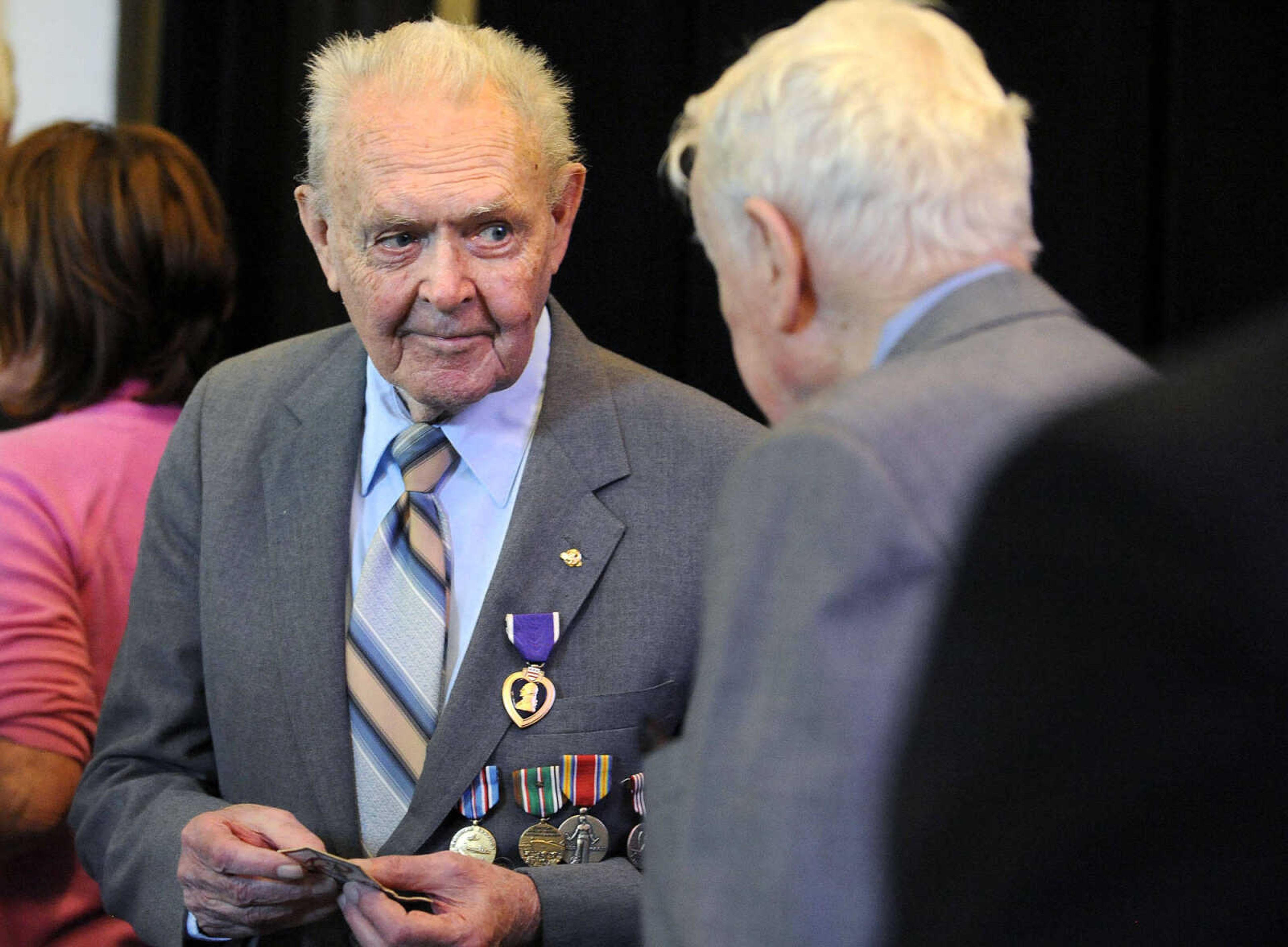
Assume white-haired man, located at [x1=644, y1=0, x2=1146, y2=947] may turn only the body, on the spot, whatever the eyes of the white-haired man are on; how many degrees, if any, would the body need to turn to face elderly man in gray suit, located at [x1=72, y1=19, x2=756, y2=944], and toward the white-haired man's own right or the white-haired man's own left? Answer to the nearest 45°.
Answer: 0° — they already face them

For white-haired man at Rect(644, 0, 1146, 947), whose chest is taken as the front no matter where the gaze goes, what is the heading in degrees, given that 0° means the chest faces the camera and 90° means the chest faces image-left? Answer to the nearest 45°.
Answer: approximately 135°

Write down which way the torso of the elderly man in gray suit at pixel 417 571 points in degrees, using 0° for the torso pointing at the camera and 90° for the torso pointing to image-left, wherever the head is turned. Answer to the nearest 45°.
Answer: approximately 0°

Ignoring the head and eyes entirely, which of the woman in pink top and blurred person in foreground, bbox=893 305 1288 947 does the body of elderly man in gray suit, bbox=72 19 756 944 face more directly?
the blurred person in foreground

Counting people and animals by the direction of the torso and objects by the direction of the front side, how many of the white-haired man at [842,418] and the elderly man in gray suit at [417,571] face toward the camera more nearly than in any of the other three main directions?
1
